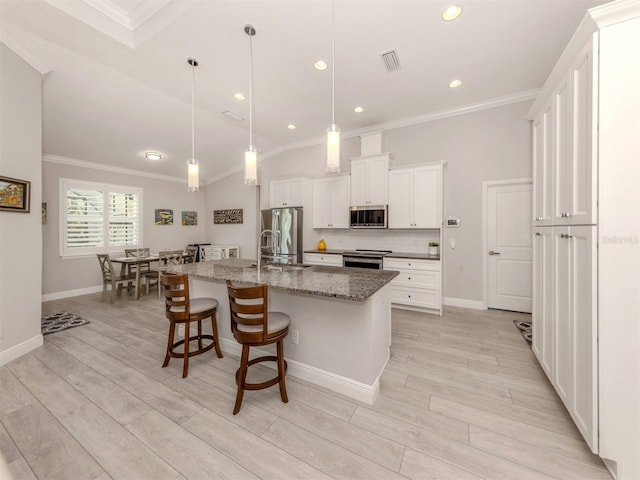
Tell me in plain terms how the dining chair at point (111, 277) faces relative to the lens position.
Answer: facing away from the viewer and to the right of the viewer

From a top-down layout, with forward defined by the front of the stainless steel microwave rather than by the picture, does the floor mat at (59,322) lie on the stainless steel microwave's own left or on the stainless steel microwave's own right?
on the stainless steel microwave's own right

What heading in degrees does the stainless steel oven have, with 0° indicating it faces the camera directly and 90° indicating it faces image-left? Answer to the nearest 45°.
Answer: approximately 45°

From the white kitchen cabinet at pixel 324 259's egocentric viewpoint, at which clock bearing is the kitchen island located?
The kitchen island is roughly at 12 o'clock from the white kitchen cabinet.

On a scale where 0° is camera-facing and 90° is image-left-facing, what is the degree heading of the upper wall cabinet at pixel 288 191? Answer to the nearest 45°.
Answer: approximately 0°

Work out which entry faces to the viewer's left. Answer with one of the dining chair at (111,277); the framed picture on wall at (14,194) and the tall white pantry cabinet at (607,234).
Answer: the tall white pantry cabinet
